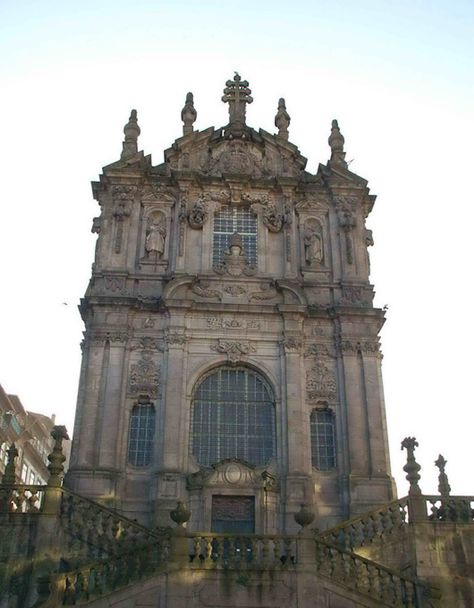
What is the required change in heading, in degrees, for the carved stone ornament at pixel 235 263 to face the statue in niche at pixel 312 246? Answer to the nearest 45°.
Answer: approximately 90° to its left

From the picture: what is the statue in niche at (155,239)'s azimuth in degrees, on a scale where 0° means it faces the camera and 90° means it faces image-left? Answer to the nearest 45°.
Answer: approximately 0°

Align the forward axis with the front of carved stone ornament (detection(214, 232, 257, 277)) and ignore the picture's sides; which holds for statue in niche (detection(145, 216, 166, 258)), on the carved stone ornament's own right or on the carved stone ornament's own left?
on the carved stone ornament's own right

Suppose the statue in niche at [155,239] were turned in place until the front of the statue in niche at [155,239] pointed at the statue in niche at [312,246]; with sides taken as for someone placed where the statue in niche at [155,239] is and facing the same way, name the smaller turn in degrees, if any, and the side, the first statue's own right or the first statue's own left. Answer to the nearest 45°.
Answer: approximately 90° to the first statue's own left

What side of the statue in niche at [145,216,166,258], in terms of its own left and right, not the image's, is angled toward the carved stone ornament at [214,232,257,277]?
left

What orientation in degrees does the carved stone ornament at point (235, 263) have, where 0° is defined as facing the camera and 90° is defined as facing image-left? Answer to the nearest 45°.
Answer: approximately 0°

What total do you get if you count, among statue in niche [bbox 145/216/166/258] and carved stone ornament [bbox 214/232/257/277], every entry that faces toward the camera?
2
